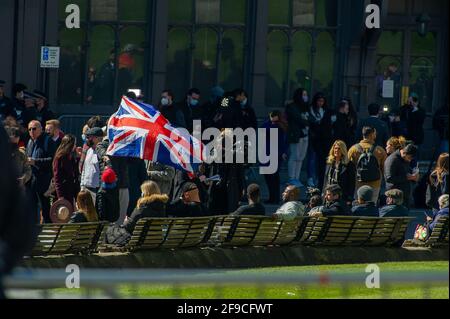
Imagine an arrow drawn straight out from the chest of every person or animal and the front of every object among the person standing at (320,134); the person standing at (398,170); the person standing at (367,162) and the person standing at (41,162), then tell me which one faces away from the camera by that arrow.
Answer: the person standing at (367,162)

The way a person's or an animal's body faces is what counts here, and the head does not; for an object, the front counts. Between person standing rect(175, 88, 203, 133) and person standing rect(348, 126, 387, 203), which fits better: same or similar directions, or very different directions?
very different directions

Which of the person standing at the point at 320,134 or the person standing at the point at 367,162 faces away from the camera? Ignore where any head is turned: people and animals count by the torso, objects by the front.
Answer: the person standing at the point at 367,162

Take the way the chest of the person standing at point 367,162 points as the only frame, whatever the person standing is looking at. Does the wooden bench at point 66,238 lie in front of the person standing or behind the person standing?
behind

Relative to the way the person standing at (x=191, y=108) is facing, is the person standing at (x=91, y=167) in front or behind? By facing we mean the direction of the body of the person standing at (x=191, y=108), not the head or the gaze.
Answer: in front

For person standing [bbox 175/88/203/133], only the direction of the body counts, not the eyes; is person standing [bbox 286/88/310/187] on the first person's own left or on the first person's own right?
on the first person's own left

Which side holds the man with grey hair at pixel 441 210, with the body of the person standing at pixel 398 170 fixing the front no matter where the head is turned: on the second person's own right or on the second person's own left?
on the second person's own right

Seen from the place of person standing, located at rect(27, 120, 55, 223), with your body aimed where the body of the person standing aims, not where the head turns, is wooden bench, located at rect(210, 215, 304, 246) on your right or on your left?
on your left

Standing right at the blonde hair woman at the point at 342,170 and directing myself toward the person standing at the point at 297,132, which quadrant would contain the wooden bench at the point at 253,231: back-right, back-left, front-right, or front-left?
back-left

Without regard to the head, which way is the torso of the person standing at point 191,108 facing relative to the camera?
toward the camera

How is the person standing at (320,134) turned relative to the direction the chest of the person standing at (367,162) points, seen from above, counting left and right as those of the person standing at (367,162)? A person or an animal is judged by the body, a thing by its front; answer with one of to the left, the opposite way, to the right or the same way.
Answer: the opposite way

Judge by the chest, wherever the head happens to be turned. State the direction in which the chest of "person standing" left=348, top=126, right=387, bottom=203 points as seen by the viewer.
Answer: away from the camera

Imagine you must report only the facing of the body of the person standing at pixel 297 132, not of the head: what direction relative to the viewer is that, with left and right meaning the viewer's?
facing the viewer and to the right of the viewer

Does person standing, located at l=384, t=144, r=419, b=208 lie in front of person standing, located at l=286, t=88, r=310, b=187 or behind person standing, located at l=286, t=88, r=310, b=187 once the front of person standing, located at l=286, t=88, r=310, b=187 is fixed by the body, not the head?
in front
